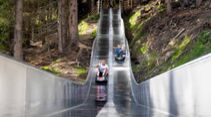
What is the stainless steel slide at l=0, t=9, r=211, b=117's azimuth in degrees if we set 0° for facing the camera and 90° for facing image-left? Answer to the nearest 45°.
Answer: approximately 0°
